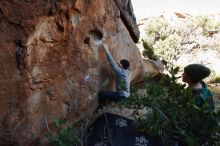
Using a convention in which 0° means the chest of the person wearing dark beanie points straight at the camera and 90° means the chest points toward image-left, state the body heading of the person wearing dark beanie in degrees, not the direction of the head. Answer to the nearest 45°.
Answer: approximately 90°

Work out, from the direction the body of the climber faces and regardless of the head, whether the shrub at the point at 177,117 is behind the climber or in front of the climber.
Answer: behind

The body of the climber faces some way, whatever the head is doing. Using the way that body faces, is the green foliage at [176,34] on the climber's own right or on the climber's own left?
on the climber's own right

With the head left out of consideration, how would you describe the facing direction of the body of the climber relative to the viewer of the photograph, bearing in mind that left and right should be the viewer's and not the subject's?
facing away from the viewer and to the left of the viewer

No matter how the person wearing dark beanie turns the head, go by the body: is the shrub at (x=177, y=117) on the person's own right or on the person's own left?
on the person's own left

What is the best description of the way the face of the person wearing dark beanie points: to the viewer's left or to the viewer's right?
to the viewer's left
